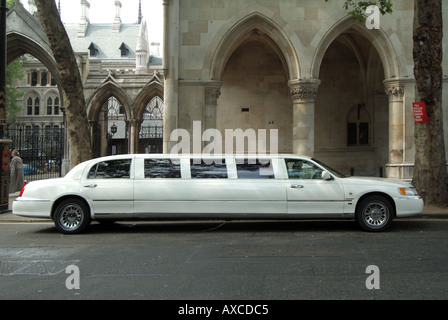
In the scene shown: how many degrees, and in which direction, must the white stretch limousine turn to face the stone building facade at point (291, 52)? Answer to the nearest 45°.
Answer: approximately 90° to its left

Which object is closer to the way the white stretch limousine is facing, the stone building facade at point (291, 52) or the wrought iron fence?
the stone building facade

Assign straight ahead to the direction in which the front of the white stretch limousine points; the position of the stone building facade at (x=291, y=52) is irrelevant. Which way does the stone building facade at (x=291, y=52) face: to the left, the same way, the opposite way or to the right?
to the right

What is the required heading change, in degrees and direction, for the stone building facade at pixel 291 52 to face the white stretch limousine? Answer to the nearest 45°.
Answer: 0° — it already faces it

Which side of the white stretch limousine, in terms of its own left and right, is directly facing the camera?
right

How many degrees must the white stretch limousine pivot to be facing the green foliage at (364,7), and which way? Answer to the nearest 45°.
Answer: approximately 45° to its left

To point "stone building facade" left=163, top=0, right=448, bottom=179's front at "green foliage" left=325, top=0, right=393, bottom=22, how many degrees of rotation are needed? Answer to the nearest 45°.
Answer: approximately 45° to its left

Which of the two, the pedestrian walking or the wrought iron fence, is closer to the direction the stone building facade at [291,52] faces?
the pedestrian walking

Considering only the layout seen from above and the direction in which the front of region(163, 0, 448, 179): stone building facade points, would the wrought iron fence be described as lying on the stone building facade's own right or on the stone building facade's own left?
on the stone building facade's own right

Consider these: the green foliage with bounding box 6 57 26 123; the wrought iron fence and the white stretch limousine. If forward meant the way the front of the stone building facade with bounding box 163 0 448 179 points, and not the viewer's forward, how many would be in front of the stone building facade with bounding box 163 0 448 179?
1

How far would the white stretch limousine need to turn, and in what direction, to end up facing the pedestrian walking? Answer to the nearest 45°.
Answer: approximately 135° to its left

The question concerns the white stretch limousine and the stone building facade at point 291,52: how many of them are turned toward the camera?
1

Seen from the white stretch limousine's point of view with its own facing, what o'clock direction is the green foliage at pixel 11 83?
The green foliage is roughly at 8 o'clock from the white stretch limousine.
